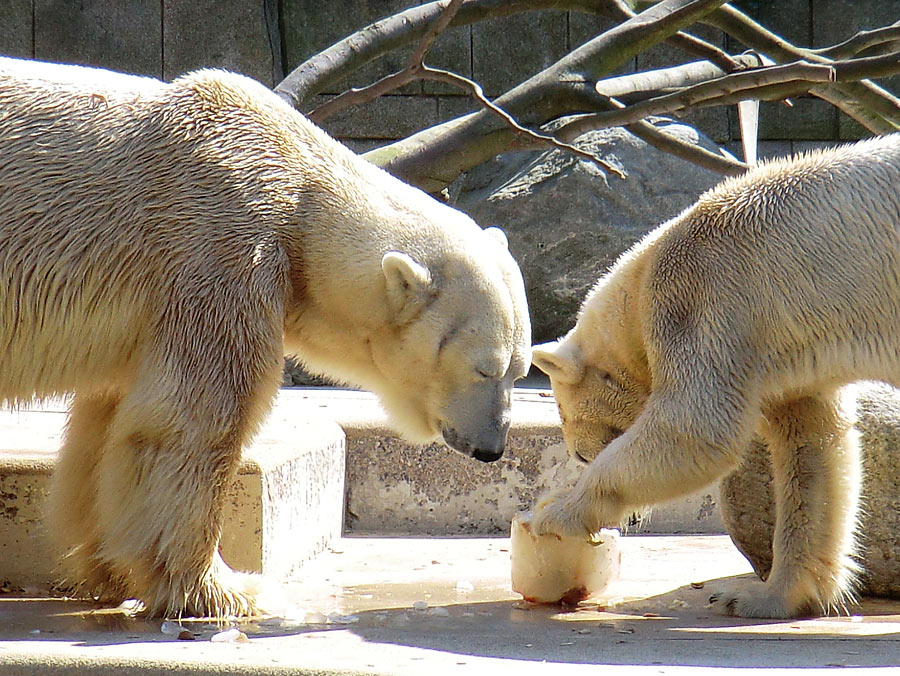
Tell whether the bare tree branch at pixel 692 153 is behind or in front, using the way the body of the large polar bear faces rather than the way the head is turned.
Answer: in front

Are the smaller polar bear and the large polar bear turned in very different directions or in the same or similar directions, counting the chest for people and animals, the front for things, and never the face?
very different directions

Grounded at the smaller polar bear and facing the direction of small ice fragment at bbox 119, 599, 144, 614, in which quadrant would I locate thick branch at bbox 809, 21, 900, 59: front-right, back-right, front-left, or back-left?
back-right

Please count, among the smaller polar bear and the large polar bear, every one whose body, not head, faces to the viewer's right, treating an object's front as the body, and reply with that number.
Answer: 1

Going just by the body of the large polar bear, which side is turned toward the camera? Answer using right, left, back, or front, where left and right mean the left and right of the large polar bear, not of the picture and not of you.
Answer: right

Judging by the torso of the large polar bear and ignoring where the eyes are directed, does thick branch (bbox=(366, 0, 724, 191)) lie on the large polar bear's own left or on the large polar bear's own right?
on the large polar bear's own left

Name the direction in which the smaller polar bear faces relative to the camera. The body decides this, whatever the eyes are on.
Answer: to the viewer's left

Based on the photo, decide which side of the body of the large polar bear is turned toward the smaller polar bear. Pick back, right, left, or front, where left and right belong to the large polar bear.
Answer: front

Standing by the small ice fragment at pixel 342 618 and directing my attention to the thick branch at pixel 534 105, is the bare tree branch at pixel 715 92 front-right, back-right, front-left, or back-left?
front-right

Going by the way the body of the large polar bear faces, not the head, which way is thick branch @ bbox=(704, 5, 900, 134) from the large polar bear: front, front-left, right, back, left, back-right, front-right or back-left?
front-left

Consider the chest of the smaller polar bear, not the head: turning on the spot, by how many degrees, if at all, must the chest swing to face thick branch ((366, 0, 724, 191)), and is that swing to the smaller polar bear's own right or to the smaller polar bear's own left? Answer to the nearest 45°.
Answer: approximately 45° to the smaller polar bear's own right

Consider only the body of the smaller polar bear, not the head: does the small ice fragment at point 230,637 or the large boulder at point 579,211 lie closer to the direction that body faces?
the small ice fragment

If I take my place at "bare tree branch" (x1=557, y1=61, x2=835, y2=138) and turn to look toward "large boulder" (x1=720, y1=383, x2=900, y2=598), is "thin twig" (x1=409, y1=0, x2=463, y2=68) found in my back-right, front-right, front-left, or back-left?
back-right
